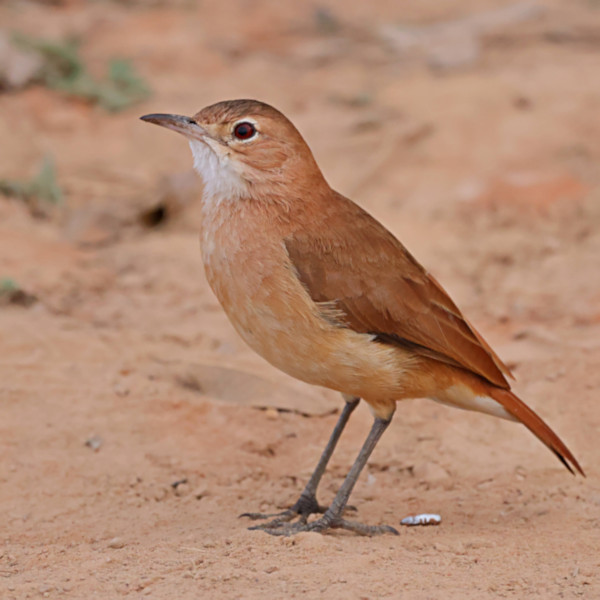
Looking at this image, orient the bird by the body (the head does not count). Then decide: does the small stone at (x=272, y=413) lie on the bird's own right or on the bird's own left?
on the bird's own right

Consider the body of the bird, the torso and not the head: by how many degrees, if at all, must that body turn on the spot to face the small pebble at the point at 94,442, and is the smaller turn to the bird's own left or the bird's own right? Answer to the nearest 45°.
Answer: approximately 45° to the bird's own right

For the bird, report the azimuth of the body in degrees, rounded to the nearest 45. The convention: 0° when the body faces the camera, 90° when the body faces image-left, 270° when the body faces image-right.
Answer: approximately 90°
